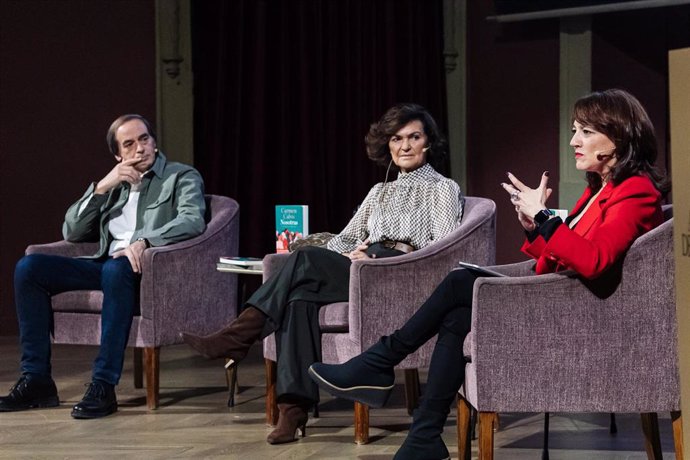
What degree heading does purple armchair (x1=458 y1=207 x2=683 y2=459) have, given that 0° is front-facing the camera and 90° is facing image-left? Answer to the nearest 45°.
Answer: approximately 90°

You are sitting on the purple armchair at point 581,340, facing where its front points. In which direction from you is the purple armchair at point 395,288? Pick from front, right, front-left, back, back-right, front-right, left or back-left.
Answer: front-right

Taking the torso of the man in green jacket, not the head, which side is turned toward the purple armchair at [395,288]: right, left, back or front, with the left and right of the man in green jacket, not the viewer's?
left

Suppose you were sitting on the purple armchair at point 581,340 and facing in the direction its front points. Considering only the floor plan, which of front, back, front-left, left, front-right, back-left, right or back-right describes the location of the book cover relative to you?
front-right

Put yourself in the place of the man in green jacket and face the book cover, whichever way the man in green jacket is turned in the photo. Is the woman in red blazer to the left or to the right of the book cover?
right

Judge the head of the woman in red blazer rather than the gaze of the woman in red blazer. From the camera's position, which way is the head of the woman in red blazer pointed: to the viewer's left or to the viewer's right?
to the viewer's left

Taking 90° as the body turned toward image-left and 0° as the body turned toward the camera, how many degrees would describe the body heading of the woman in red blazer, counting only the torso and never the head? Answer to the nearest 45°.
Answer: approximately 90°

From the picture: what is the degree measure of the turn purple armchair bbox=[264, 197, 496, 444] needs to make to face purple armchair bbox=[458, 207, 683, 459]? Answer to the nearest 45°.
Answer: approximately 90° to its left

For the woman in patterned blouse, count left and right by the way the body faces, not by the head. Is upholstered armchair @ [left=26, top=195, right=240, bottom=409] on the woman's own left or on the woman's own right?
on the woman's own right

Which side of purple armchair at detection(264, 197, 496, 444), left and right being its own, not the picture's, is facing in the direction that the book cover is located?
right

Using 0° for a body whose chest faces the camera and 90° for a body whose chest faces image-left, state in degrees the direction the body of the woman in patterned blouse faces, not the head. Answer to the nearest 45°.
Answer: approximately 45°

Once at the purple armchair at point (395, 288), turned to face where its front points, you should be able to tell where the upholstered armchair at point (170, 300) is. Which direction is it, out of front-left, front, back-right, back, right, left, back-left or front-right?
right

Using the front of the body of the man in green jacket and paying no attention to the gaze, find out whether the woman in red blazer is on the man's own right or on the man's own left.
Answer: on the man's own left

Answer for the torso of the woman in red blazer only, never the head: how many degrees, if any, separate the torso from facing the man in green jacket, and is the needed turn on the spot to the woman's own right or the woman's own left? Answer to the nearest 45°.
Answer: approximately 45° to the woman's own right
